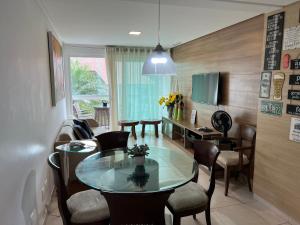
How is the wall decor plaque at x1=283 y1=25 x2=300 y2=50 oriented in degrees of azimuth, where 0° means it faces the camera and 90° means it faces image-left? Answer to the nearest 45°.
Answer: approximately 45°

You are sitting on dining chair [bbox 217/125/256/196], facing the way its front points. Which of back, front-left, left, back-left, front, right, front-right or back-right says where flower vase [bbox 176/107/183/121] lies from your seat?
right

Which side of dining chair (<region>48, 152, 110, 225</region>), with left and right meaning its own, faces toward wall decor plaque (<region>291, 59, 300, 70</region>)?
front

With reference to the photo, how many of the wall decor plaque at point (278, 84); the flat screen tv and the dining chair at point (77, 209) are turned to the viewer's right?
1

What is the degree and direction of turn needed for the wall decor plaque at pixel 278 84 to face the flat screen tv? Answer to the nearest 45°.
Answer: approximately 90° to its right

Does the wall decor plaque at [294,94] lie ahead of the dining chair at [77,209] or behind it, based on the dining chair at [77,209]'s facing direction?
ahead

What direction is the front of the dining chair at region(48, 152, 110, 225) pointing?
to the viewer's right

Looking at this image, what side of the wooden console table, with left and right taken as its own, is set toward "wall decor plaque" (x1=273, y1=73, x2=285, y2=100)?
left
